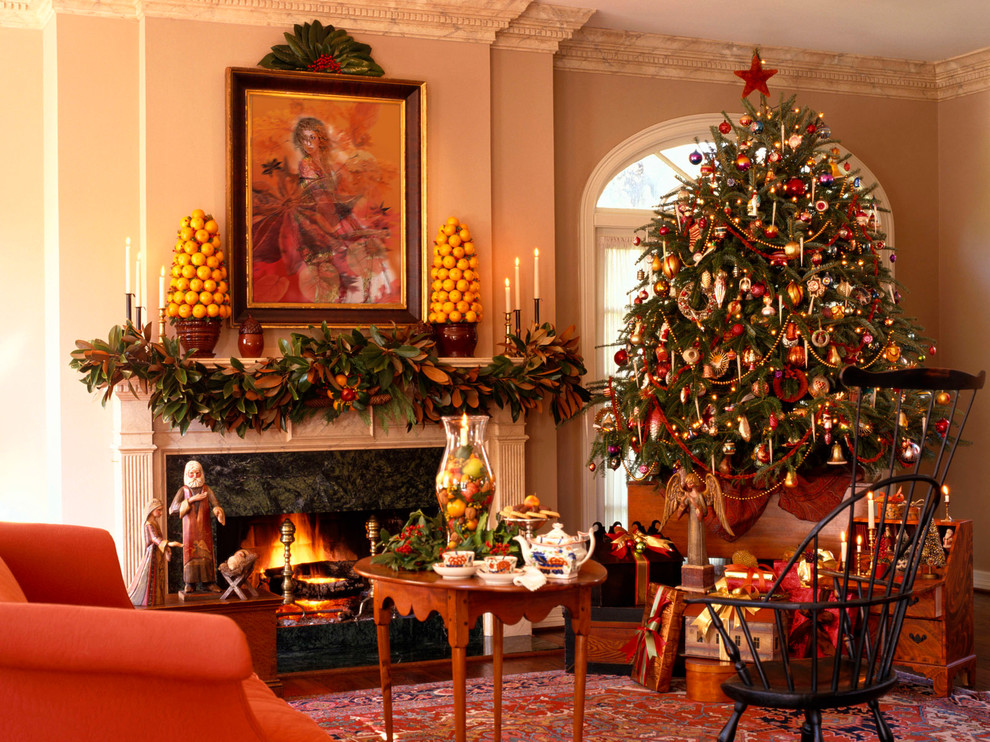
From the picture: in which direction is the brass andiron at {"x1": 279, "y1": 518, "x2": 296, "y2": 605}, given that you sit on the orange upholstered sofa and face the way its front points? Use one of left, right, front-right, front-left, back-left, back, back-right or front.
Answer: left

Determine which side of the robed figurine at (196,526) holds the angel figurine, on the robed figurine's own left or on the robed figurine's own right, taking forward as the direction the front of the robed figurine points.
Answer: on the robed figurine's own left

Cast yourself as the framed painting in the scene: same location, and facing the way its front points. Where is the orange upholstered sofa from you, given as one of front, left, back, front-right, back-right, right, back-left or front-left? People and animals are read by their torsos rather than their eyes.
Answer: front-right

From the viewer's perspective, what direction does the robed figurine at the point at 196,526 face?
toward the camera

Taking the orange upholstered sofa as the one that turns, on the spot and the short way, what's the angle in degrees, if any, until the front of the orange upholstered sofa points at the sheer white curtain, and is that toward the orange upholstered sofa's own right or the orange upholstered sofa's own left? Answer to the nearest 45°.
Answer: approximately 45° to the orange upholstered sofa's own left

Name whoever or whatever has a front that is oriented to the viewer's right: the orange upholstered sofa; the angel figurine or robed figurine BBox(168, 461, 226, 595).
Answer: the orange upholstered sofa

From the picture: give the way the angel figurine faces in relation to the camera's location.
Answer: facing the viewer

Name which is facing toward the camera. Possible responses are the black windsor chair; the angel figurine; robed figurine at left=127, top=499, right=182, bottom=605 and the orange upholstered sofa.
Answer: the angel figurine

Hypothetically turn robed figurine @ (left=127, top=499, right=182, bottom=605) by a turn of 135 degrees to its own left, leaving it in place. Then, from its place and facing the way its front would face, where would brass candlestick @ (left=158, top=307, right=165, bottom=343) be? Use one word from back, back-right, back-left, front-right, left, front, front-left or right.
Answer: front-right

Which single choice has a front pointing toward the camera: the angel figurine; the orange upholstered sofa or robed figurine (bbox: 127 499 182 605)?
the angel figurine

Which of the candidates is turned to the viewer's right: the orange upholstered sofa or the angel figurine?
the orange upholstered sofa

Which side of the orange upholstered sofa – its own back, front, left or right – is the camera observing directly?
right

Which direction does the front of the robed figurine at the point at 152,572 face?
to the viewer's right
